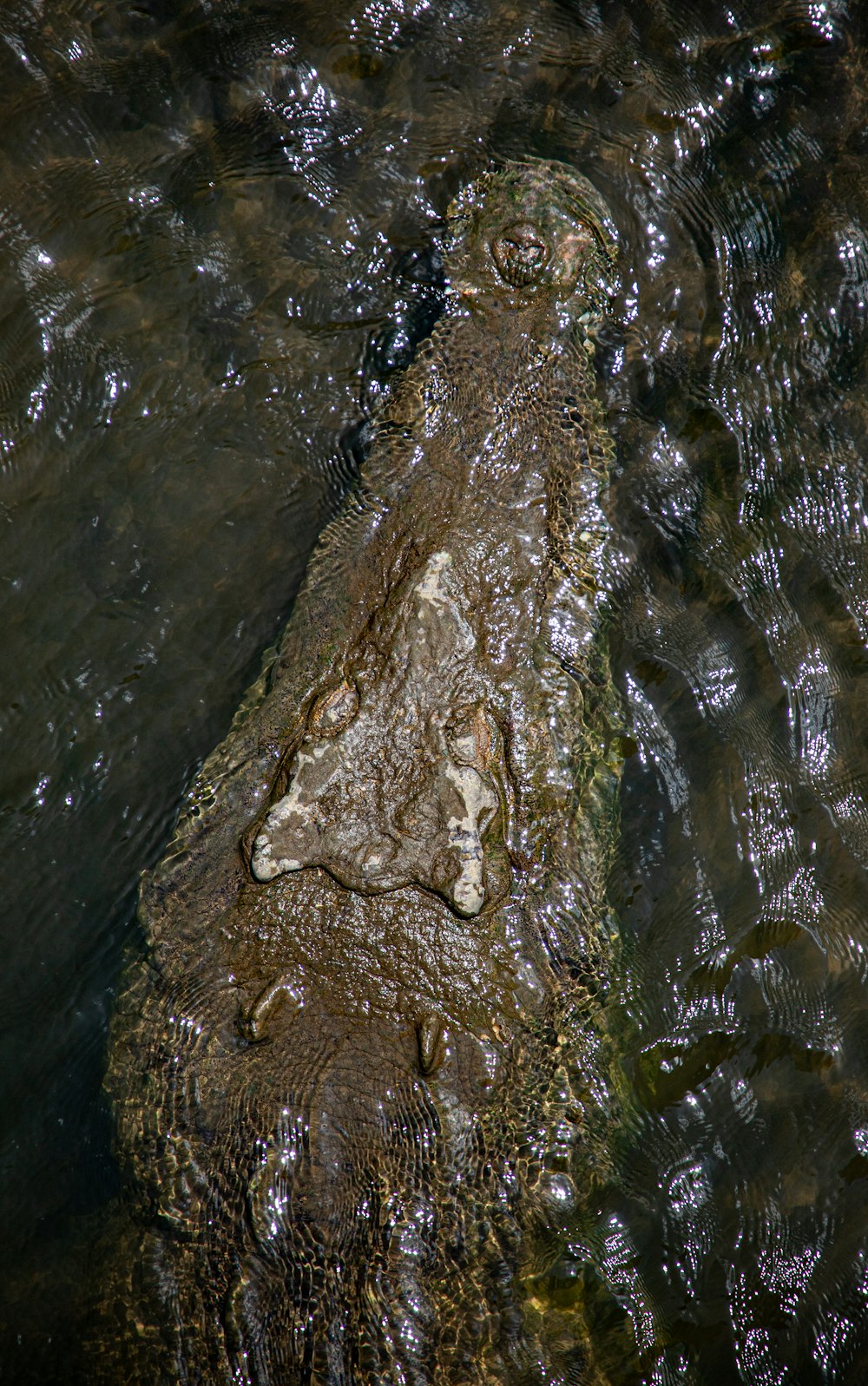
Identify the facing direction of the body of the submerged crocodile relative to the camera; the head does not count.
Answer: away from the camera
